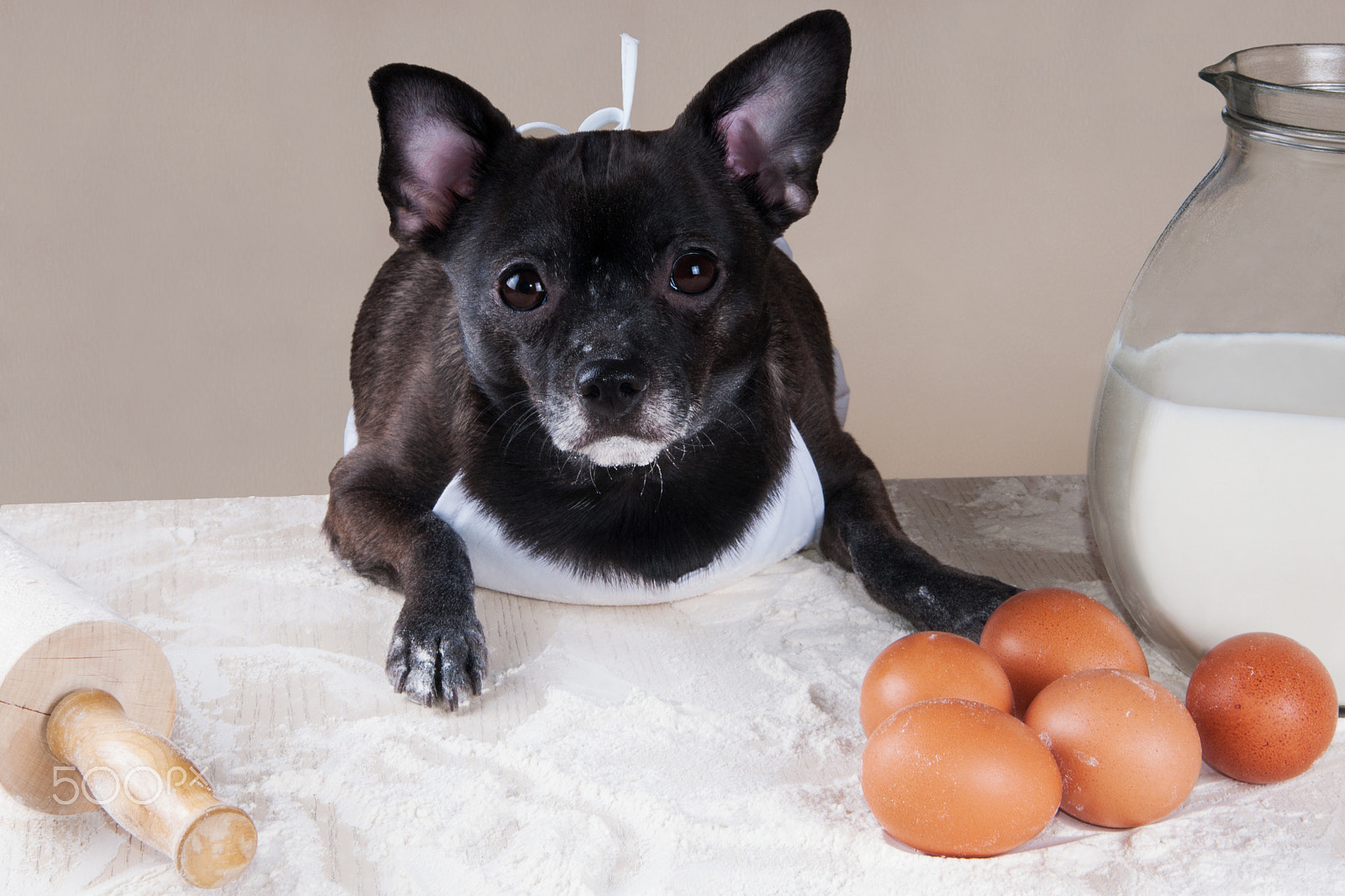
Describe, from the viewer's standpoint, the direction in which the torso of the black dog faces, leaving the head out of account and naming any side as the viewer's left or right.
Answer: facing the viewer

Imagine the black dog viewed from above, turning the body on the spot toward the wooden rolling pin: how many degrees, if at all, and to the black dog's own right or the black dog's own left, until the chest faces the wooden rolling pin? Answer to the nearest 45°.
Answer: approximately 45° to the black dog's own right

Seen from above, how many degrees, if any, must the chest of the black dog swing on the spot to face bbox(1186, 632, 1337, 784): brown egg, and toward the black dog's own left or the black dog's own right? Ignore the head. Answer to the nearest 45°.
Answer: approximately 45° to the black dog's own left

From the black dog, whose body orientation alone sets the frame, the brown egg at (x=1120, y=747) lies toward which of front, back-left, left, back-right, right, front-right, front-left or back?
front-left

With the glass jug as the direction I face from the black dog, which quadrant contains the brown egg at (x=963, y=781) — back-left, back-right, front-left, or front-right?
front-right
